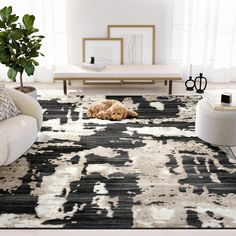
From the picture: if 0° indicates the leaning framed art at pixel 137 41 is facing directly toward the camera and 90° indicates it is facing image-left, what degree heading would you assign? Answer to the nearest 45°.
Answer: approximately 0°

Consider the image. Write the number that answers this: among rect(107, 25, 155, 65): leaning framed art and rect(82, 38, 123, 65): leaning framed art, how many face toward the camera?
2

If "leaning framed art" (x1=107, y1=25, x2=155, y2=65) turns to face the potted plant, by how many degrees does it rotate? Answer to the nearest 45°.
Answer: approximately 45° to its right

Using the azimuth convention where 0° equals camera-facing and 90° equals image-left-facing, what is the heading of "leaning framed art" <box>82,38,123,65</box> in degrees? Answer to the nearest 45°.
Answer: approximately 0°

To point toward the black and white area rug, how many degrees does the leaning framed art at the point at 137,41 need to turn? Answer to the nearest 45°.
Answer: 0° — it already faces it

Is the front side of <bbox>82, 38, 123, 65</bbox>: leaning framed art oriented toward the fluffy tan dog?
yes

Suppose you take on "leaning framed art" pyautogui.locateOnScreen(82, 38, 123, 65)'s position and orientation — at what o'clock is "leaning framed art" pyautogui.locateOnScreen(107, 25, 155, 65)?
"leaning framed art" pyautogui.locateOnScreen(107, 25, 155, 65) is roughly at 9 o'clock from "leaning framed art" pyautogui.locateOnScreen(82, 38, 123, 65).

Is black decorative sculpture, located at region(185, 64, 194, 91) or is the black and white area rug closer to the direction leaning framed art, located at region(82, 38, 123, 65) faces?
the black and white area rug
